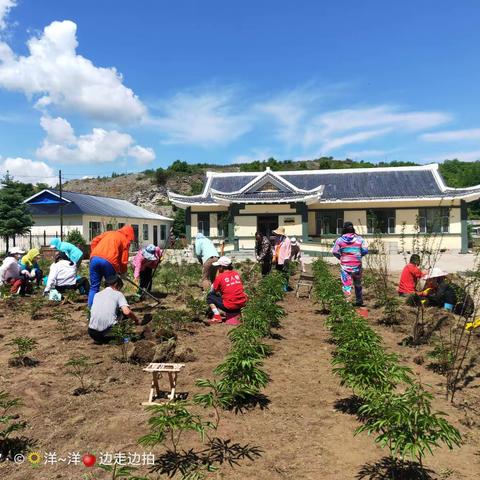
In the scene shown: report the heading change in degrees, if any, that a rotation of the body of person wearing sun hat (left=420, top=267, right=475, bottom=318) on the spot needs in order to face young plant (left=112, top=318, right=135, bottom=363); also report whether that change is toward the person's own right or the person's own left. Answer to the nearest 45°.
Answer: approximately 45° to the person's own left

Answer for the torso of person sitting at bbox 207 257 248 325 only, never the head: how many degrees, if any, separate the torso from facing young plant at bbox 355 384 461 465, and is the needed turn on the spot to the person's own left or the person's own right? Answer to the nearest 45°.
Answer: approximately 135° to the person's own left

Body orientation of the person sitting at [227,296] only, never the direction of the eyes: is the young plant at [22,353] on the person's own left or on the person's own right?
on the person's own left

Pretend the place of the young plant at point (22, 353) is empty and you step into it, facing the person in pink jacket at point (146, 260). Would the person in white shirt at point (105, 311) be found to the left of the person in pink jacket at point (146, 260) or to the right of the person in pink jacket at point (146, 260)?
right

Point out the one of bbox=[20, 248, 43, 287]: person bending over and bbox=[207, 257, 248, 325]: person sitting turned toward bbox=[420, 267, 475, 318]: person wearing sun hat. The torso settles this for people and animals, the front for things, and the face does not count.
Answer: the person bending over

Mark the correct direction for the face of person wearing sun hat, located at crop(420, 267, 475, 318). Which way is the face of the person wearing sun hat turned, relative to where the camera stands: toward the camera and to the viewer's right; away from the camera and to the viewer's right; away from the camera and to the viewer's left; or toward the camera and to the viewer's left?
toward the camera and to the viewer's left

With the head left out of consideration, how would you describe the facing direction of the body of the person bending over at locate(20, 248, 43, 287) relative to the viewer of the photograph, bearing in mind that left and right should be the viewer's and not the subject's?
facing the viewer and to the right of the viewer

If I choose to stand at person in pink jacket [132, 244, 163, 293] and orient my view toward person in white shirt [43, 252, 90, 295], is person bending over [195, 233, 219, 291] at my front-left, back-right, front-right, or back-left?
back-right

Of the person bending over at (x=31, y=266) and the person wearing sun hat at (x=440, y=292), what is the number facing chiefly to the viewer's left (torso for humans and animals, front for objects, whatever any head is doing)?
1

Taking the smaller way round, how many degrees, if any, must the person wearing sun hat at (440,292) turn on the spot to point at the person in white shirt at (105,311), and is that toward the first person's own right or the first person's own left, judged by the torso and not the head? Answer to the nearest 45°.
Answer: approximately 45° to the first person's own left

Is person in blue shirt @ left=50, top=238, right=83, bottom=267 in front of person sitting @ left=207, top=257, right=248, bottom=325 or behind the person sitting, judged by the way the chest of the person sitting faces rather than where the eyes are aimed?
in front

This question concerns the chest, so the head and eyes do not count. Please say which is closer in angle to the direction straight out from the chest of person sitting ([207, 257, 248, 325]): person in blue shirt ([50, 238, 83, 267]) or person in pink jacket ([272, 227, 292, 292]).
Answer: the person in blue shirt

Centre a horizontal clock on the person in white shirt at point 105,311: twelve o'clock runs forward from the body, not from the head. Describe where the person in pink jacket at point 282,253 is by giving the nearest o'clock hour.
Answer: The person in pink jacket is roughly at 12 o'clock from the person in white shirt.

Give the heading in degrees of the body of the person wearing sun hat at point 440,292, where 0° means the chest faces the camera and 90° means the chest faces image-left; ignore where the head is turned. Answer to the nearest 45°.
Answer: approximately 90°
